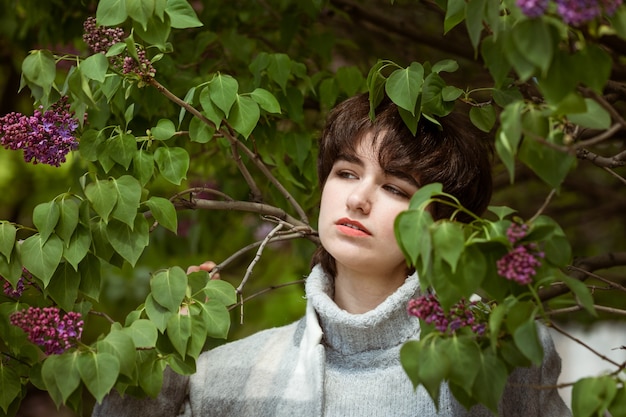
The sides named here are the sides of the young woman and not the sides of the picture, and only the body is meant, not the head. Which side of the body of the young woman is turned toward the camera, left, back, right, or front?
front

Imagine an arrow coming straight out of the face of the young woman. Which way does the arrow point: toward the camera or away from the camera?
toward the camera
